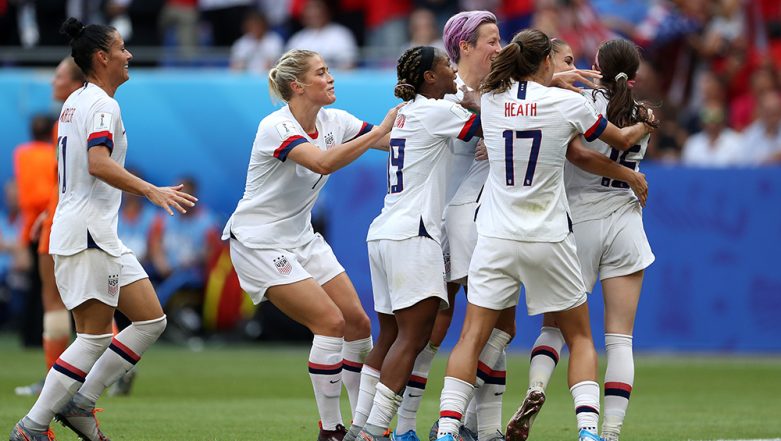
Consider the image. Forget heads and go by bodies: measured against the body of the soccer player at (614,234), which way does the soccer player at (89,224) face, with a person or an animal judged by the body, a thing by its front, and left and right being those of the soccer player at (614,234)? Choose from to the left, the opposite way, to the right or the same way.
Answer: to the right

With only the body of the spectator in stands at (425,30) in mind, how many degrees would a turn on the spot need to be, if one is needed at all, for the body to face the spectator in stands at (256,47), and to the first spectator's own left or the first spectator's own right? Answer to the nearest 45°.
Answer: approximately 135° to the first spectator's own right

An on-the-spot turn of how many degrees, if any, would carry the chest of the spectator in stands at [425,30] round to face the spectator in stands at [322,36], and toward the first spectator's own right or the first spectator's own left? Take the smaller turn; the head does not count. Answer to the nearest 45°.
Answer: approximately 135° to the first spectator's own right

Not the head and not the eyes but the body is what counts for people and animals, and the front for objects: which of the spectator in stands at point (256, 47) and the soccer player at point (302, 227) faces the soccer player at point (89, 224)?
the spectator in stands

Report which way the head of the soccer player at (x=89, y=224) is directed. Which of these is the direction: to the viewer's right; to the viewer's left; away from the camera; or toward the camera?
to the viewer's right

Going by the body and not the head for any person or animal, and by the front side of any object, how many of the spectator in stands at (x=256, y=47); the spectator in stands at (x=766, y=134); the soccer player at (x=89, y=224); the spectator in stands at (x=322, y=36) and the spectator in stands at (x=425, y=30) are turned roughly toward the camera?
4

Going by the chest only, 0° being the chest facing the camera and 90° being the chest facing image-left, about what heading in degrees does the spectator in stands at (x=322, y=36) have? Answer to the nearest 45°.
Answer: approximately 0°

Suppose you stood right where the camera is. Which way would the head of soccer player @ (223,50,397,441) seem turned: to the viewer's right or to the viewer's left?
to the viewer's right

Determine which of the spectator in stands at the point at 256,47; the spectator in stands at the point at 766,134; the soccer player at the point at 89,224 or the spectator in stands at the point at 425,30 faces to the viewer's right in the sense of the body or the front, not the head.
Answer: the soccer player

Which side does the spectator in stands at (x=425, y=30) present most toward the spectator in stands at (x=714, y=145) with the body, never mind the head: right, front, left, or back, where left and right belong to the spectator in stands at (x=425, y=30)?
left

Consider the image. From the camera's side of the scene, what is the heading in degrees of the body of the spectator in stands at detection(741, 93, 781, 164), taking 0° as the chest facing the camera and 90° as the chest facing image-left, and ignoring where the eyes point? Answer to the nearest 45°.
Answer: approximately 0°
